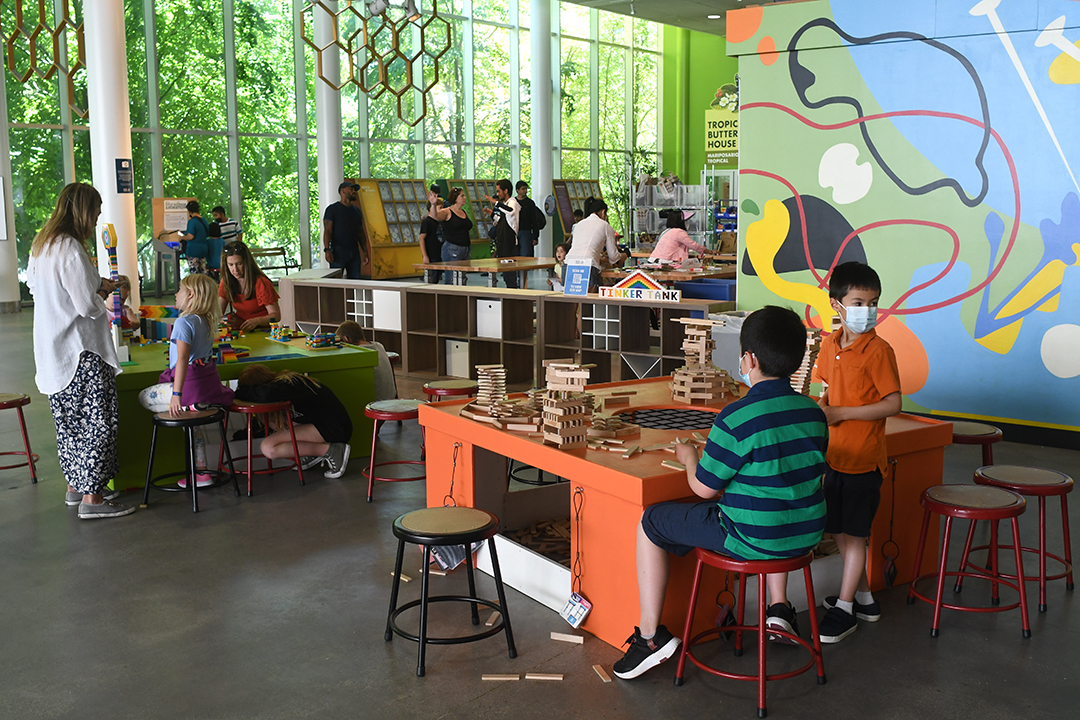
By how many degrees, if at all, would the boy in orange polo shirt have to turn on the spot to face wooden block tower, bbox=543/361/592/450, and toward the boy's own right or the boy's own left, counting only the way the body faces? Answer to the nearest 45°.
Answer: approximately 45° to the boy's own right

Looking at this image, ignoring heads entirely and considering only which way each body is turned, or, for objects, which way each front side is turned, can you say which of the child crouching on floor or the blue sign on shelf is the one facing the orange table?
the blue sign on shelf

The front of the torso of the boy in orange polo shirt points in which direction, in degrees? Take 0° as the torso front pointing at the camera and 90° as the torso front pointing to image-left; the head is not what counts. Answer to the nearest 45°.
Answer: approximately 45°

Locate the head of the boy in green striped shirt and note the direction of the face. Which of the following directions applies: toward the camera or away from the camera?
away from the camera

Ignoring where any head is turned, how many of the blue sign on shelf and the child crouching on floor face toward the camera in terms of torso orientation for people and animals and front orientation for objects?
1

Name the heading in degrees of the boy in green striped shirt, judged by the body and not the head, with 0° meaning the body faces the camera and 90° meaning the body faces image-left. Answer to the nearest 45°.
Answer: approximately 135°

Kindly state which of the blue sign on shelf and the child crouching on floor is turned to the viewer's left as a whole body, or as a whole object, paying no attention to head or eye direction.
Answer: the child crouching on floor

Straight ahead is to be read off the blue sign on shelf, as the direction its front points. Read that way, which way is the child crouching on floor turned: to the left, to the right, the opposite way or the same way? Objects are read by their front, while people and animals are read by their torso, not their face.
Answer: to the right

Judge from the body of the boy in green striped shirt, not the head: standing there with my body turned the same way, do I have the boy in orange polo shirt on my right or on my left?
on my right

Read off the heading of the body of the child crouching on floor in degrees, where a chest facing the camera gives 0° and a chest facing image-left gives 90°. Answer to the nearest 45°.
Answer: approximately 90°
